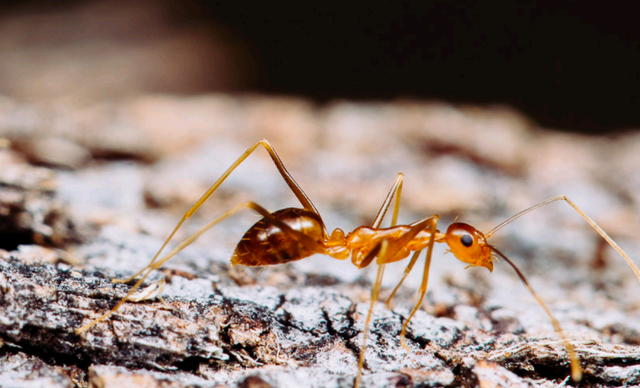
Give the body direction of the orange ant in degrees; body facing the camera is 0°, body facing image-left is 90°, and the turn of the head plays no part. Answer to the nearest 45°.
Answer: approximately 270°
